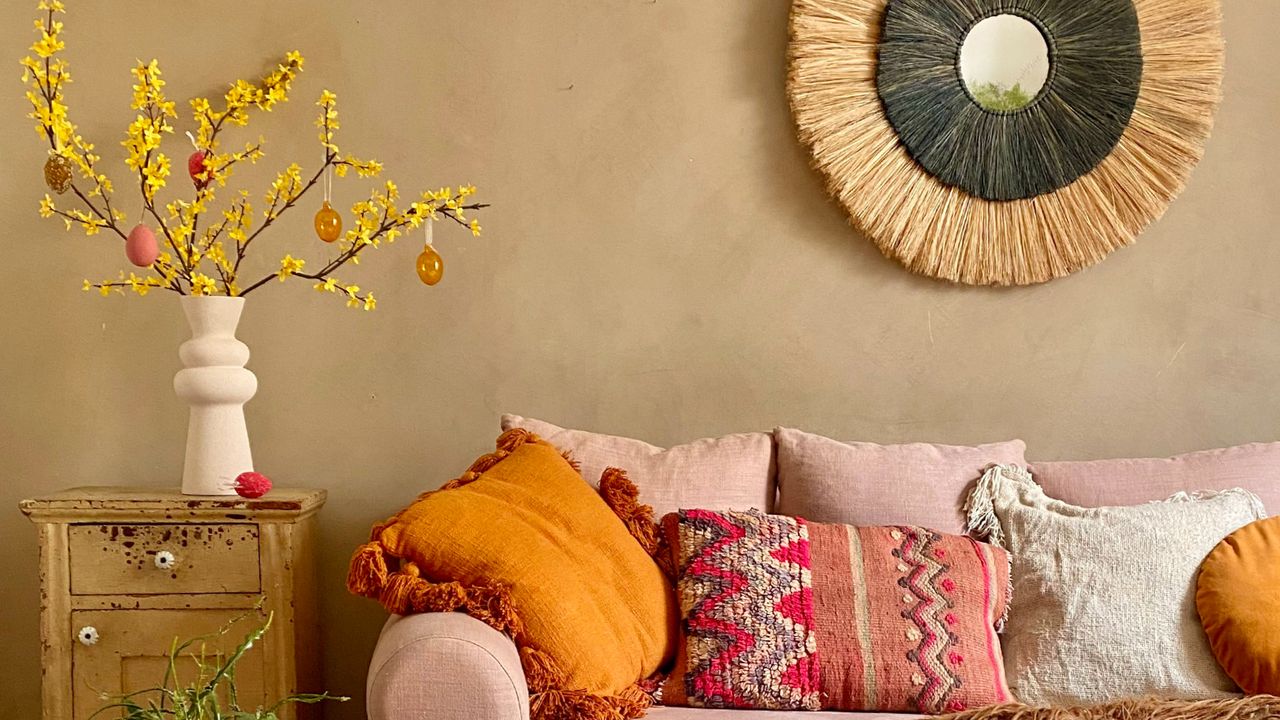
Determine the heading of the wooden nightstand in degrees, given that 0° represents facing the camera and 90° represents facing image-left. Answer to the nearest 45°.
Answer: approximately 0°

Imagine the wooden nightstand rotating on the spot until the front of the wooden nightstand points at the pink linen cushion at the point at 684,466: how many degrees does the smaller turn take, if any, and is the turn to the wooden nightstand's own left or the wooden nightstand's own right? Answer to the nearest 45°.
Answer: approximately 90° to the wooden nightstand's own left

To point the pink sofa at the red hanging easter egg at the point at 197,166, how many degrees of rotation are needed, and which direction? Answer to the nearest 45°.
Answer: approximately 90° to its right

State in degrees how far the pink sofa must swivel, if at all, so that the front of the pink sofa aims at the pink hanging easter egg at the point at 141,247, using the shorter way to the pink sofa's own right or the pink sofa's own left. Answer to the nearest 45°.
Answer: approximately 90° to the pink sofa's own right

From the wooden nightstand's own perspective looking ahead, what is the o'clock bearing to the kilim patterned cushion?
The kilim patterned cushion is roughly at 10 o'clock from the wooden nightstand.

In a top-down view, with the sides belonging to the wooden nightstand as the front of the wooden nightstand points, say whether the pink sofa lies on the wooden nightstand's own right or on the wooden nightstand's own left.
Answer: on the wooden nightstand's own left

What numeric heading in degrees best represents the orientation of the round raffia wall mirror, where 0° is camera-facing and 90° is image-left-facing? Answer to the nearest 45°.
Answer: approximately 0°

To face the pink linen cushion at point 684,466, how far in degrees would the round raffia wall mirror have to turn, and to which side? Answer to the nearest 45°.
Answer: approximately 45° to its right
